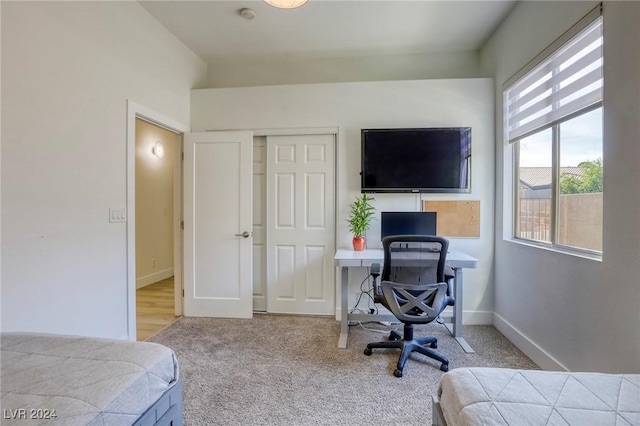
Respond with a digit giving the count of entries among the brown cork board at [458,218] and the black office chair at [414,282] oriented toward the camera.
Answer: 1

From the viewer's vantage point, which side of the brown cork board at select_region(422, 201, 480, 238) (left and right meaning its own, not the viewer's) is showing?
front

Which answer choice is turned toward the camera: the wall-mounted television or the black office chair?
the wall-mounted television

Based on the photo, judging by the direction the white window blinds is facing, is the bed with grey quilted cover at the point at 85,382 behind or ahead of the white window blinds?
ahead

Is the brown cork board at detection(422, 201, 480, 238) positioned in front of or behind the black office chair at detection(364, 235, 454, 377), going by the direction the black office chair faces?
in front

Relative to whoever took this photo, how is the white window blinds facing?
facing the viewer and to the left of the viewer

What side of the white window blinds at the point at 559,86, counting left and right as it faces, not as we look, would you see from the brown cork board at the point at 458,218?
right

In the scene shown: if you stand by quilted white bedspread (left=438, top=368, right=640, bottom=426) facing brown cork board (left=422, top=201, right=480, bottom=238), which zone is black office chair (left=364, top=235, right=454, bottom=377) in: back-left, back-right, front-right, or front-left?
front-left

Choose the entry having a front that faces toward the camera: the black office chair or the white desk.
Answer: the white desk

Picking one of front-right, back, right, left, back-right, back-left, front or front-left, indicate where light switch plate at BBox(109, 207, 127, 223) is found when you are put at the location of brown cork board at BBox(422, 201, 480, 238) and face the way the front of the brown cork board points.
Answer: front-right

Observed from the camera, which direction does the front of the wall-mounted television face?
facing the viewer

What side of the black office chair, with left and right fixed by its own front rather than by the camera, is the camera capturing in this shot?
back
